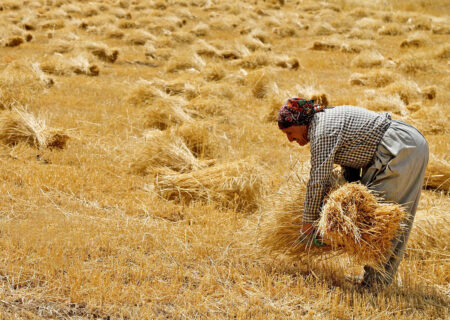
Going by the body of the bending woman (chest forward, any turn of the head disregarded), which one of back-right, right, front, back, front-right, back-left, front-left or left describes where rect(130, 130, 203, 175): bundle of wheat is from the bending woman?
front-right

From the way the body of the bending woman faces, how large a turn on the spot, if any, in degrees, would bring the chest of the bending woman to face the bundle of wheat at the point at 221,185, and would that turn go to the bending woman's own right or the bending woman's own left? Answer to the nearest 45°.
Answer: approximately 45° to the bending woman's own right

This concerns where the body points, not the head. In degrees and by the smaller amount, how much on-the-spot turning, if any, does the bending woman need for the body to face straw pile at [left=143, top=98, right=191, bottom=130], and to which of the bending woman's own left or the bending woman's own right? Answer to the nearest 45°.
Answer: approximately 45° to the bending woman's own right

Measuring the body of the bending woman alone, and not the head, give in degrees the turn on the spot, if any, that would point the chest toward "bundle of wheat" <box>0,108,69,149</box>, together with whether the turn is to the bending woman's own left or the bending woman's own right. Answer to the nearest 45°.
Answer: approximately 45° to the bending woman's own right

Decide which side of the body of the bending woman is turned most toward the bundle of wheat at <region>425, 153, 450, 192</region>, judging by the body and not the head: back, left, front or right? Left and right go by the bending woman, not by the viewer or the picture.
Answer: right

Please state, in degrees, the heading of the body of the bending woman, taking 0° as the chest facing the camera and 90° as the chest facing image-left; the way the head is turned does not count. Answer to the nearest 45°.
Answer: approximately 90°

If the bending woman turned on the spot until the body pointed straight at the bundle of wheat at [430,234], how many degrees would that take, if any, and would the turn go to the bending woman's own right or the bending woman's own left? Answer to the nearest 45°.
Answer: approximately 135° to the bending woman's own right
